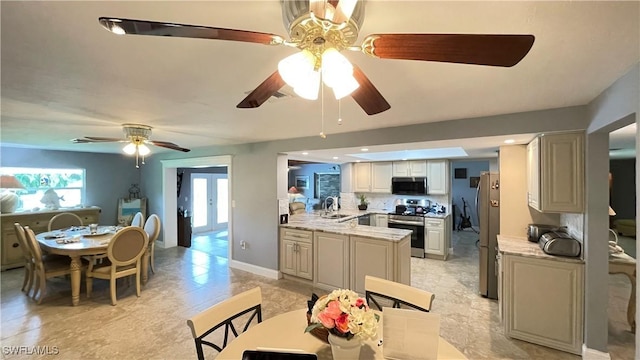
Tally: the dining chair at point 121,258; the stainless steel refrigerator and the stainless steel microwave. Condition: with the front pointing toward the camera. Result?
1

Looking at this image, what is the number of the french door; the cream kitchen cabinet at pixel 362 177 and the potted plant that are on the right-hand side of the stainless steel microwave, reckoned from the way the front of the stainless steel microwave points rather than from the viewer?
3

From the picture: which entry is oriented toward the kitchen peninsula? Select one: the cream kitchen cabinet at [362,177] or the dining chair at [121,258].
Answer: the cream kitchen cabinet

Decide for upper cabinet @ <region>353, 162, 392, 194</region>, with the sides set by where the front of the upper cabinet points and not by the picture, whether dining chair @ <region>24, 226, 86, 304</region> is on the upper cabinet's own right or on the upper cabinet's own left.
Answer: on the upper cabinet's own right

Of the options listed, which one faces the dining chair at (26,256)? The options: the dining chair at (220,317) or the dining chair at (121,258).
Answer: the dining chair at (121,258)

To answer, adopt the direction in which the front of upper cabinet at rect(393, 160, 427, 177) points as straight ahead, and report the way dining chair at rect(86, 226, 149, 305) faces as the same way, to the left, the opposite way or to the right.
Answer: to the right

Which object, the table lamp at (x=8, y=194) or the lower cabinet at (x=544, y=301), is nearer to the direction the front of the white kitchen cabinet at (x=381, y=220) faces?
the lower cabinet

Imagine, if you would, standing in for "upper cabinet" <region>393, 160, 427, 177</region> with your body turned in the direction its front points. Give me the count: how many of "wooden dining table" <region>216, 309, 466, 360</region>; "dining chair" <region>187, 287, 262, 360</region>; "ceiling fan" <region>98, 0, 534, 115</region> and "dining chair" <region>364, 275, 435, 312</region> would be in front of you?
4

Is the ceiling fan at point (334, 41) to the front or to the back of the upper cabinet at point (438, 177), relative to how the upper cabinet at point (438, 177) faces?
to the front

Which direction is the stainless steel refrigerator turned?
to the viewer's left

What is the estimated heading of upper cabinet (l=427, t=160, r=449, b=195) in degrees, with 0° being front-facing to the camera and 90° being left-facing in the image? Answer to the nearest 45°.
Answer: approximately 0°
